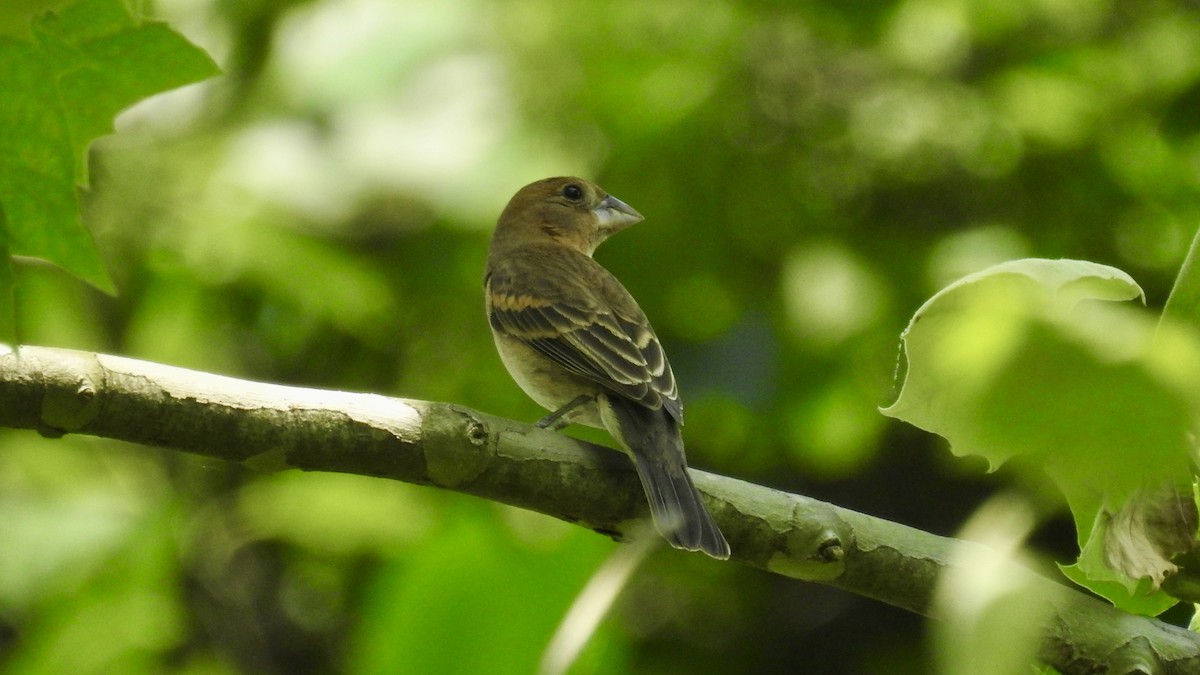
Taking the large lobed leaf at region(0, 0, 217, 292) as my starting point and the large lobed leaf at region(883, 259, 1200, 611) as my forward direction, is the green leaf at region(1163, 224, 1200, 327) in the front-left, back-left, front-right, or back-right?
front-left

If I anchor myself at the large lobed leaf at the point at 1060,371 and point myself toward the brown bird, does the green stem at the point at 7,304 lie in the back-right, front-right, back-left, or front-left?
front-left
